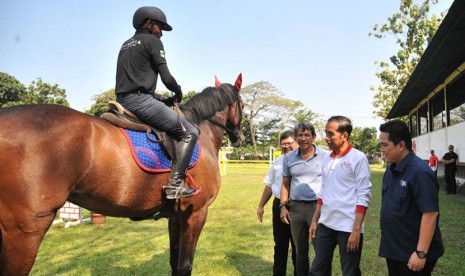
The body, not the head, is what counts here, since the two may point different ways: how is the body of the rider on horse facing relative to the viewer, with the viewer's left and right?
facing away from the viewer and to the right of the viewer

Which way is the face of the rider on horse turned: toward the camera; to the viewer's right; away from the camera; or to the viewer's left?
to the viewer's right

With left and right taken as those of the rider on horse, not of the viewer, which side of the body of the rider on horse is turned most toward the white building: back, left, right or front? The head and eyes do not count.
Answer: front

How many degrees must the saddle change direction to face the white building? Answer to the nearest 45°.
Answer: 0° — it already faces it

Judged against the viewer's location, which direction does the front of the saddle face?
facing away from the viewer and to the right of the viewer
